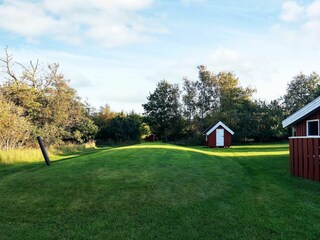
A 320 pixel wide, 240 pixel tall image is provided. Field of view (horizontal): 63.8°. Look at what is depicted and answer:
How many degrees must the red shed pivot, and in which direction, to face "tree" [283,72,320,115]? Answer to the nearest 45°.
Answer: approximately 135° to its left

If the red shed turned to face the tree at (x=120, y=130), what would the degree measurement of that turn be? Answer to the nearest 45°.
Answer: approximately 135° to its right

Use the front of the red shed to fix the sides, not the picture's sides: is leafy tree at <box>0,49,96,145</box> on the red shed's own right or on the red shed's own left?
on the red shed's own right

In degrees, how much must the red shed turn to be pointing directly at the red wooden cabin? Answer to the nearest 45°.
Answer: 0° — it already faces it

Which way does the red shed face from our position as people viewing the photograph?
facing the viewer
